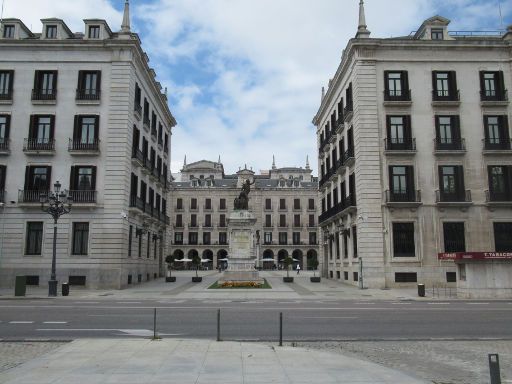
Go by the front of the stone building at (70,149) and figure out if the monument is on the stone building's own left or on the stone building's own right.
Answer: on the stone building's own left

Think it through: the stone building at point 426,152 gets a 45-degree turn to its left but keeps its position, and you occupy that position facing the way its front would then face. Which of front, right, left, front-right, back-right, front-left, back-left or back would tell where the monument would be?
back-right
